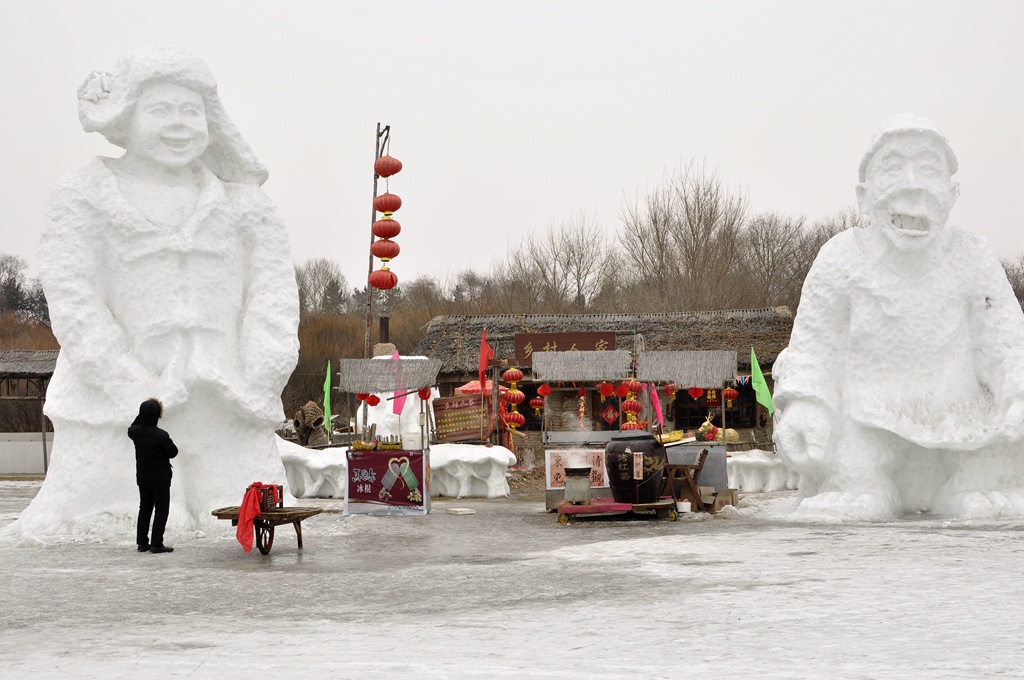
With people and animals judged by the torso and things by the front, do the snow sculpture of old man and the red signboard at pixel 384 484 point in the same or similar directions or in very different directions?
same or similar directions

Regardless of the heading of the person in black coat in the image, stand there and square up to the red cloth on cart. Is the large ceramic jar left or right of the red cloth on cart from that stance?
left

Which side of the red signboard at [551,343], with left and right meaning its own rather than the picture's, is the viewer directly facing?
front

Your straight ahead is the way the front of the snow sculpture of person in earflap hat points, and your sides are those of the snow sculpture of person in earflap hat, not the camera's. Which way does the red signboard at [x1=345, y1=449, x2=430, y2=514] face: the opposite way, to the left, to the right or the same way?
the same way

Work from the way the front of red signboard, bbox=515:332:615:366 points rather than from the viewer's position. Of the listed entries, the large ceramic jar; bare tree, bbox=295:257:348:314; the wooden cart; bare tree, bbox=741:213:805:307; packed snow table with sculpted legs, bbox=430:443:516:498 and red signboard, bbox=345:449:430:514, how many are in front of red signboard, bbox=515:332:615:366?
4

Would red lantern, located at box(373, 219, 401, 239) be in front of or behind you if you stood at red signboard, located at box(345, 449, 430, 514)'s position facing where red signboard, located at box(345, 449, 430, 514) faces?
behind

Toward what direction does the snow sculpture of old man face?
toward the camera

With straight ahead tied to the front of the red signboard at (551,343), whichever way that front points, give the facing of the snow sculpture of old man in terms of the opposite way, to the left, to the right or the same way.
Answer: the same way

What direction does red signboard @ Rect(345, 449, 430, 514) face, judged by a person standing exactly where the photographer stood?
facing the viewer

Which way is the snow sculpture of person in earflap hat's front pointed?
toward the camera

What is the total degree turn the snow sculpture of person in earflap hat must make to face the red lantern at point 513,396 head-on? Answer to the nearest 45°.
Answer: approximately 135° to its left

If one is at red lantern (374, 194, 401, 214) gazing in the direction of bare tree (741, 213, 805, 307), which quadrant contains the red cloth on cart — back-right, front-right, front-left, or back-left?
back-right

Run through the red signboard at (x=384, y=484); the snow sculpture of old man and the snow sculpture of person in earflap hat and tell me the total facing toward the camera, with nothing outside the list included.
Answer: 3

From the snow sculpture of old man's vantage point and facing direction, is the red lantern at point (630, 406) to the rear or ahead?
to the rear

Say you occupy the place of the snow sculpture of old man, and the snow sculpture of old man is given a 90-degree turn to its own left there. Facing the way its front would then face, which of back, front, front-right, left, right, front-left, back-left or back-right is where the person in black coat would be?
back-right
